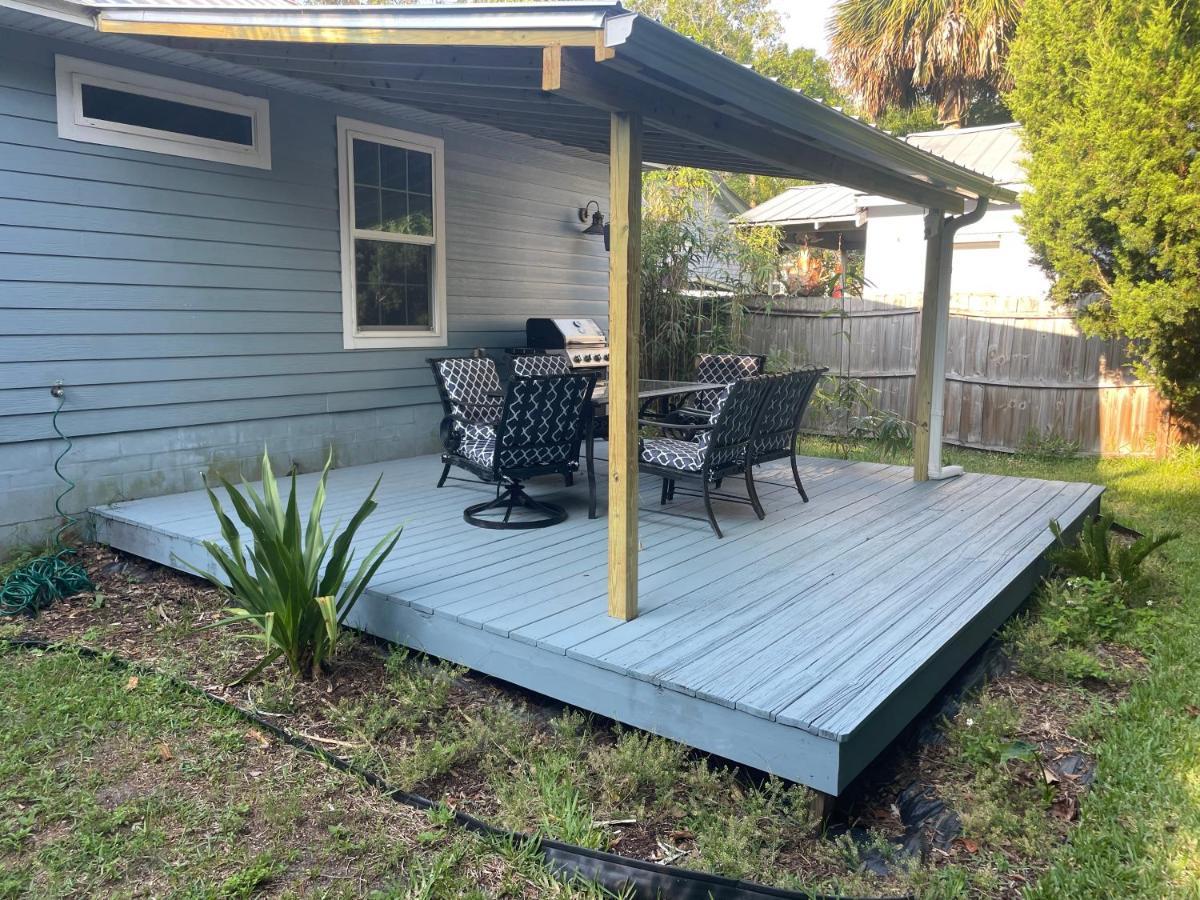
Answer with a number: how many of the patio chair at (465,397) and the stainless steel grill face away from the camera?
0

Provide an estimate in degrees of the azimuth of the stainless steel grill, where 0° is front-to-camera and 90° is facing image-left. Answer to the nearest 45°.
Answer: approximately 315°

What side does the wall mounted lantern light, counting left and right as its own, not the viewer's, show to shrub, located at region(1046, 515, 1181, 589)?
front

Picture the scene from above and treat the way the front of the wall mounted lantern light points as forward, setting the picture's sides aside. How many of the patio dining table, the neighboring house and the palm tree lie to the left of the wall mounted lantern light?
2

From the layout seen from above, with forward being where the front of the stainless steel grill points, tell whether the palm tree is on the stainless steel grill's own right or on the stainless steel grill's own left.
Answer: on the stainless steel grill's own left

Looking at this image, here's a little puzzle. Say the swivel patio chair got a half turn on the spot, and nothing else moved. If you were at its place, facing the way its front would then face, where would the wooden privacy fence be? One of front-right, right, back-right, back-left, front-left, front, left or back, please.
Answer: left

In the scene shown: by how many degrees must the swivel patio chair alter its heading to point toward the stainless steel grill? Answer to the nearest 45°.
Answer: approximately 45° to its right

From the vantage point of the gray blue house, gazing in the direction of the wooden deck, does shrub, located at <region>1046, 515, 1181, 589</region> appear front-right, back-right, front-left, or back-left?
front-left

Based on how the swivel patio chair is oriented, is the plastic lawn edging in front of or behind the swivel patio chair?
behind

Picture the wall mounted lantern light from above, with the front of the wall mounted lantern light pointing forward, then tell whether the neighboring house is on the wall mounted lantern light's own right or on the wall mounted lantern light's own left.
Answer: on the wall mounted lantern light's own left

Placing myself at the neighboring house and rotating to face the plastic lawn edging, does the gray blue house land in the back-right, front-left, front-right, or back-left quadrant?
front-right

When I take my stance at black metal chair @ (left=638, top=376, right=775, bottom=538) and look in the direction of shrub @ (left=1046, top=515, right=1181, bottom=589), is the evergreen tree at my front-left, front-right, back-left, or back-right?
front-left

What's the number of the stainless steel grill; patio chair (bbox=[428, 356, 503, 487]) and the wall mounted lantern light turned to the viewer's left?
0

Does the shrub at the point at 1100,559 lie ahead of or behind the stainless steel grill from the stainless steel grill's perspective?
ahead

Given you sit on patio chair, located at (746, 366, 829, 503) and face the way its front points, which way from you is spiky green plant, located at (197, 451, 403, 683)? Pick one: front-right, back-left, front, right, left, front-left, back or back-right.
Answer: left

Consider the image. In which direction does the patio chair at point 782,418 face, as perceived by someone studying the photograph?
facing away from the viewer and to the left of the viewer

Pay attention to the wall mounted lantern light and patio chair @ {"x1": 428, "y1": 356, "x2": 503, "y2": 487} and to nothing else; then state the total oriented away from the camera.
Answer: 0
